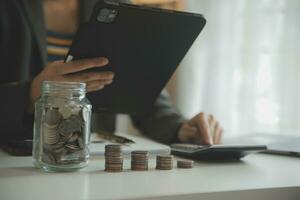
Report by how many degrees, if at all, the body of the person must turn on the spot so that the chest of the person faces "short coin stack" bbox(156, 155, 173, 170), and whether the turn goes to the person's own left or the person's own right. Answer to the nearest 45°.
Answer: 0° — they already face it

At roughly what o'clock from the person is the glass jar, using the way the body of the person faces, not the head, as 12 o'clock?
The glass jar is roughly at 1 o'clock from the person.

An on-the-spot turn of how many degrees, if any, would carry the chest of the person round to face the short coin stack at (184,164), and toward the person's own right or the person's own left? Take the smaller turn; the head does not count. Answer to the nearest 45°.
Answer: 0° — they already face it

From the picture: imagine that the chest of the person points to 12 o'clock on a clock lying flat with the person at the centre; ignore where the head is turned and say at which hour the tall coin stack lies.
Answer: The tall coin stack is roughly at 1 o'clock from the person.
